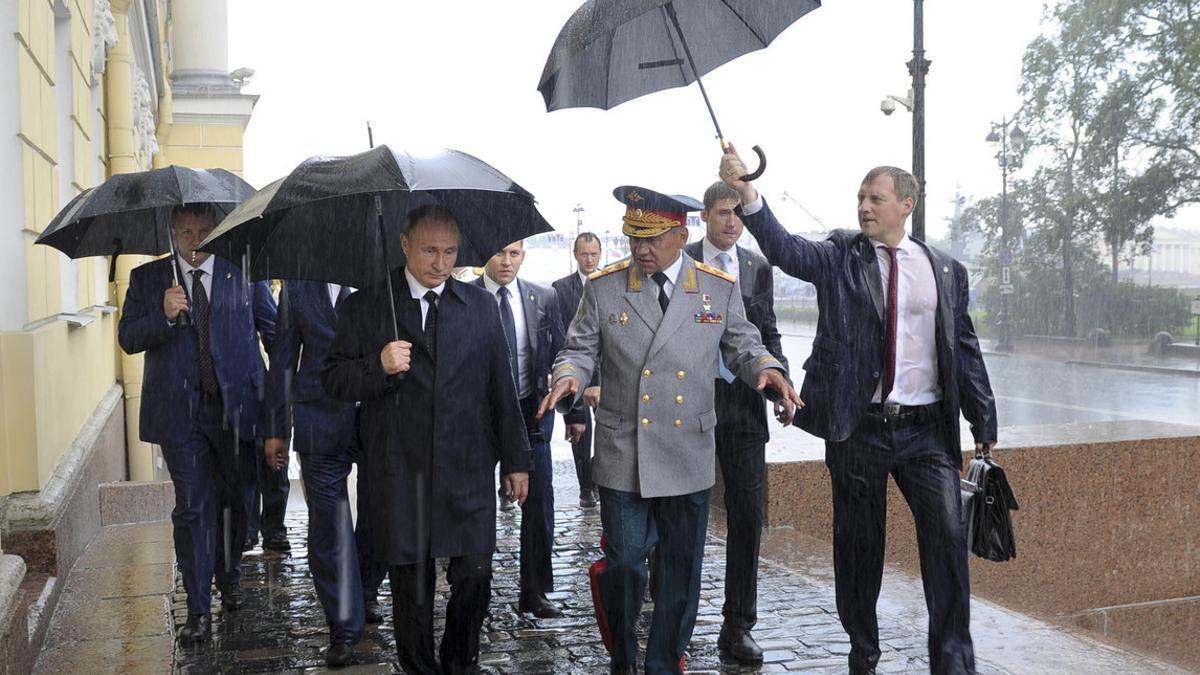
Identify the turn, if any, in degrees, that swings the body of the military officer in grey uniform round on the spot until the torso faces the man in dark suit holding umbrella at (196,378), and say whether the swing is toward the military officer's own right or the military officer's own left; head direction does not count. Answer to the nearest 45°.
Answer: approximately 90° to the military officer's own right

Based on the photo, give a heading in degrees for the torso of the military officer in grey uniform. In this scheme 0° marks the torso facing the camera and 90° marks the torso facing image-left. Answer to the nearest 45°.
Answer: approximately 0°

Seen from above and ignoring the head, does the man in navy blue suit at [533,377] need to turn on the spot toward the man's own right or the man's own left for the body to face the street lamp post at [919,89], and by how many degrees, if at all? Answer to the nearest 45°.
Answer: approximately 135° to the man's own left

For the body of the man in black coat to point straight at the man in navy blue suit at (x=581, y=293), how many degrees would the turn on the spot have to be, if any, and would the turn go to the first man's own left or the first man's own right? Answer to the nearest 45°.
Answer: approximately 180°

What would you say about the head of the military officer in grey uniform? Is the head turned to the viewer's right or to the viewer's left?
to the viewer's left

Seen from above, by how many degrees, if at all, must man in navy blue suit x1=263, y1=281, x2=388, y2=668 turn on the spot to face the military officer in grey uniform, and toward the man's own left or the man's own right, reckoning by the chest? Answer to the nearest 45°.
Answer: approximately 45° to the man's own left

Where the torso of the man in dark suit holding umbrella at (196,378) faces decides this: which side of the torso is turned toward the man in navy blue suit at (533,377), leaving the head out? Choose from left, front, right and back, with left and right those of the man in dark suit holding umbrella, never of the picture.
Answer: left
